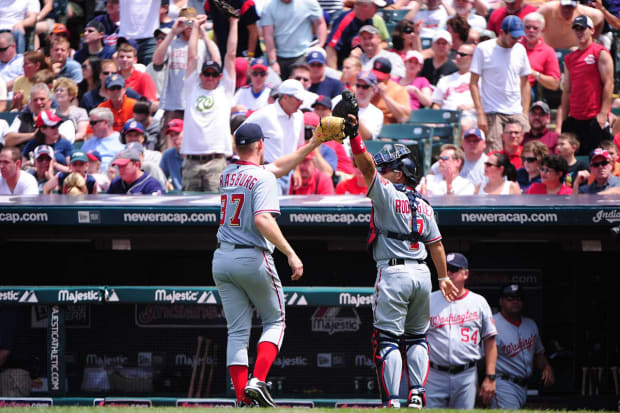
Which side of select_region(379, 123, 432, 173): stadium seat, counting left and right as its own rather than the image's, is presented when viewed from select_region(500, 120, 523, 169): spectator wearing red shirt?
left

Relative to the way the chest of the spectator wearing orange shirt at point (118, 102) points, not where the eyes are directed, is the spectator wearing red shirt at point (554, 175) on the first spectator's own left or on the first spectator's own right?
on the first spectator's own left

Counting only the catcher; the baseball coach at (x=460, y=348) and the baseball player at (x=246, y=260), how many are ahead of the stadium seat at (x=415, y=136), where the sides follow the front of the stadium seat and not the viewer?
3

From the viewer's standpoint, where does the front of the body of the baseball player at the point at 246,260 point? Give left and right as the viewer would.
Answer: facing away from the viewer and to the right of the viewer

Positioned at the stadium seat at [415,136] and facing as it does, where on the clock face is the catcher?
The catcher is roughly at 12 o'clock from the stadium seat.

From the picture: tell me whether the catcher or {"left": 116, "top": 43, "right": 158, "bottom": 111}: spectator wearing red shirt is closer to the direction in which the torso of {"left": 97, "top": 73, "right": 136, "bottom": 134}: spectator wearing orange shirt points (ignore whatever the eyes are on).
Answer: the catcher

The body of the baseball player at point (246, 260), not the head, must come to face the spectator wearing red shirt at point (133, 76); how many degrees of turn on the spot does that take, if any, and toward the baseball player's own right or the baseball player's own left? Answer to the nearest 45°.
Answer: approximately 45° to the baseball player's own left

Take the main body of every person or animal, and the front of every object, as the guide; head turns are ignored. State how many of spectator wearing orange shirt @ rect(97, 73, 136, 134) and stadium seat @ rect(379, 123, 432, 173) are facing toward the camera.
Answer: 2

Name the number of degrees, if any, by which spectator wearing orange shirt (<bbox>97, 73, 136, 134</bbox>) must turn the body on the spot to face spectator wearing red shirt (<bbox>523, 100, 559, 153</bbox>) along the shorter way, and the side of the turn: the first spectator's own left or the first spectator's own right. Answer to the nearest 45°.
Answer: approximately 45° to the first spectator's own left

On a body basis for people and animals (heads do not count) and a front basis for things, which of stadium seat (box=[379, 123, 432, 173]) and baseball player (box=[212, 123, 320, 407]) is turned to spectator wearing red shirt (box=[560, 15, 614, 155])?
the baseball player

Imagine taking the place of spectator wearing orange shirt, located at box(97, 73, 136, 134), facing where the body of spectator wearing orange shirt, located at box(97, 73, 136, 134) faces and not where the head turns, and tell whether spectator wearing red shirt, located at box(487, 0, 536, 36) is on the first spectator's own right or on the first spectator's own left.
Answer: on the first spectator's own left

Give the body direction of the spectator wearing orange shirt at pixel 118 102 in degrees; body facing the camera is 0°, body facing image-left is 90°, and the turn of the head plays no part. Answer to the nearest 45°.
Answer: approximately 0°

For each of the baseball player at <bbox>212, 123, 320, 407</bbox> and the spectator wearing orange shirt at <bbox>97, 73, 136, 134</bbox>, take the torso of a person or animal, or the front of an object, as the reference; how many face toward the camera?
1

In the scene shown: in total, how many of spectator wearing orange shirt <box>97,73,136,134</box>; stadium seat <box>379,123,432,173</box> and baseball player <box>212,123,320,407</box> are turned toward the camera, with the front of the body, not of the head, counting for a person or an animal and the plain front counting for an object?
2

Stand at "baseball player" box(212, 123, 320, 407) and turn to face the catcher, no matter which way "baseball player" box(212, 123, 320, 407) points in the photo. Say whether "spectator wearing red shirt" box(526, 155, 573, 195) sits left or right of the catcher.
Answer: left
